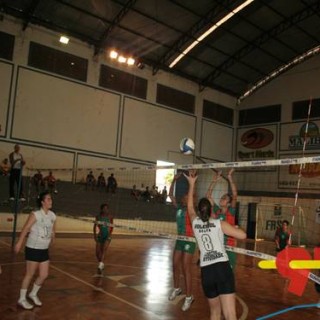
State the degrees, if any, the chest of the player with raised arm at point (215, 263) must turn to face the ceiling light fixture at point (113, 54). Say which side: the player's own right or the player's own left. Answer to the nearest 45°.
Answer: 0° — they already face it

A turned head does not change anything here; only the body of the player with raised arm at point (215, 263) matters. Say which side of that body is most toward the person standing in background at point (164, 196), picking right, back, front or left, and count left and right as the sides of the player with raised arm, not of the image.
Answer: front

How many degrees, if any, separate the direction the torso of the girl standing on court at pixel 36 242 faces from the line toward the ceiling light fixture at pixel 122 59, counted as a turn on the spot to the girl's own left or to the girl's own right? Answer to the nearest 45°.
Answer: approximately 135° to the girl's own left

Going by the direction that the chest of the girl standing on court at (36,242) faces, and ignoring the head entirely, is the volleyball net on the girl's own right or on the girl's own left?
on the girl's own left

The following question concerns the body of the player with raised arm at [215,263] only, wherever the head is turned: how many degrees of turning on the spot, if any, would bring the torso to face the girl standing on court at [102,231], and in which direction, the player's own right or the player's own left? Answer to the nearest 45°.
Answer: approximately 45° to the player's own left

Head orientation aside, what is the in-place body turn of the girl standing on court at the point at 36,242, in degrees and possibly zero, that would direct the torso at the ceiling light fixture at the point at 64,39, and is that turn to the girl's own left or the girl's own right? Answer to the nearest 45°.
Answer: approximately 135° to the girl's own left

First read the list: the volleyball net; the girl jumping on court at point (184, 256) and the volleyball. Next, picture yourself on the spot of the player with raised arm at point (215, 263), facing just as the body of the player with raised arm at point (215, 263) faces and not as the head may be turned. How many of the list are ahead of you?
3

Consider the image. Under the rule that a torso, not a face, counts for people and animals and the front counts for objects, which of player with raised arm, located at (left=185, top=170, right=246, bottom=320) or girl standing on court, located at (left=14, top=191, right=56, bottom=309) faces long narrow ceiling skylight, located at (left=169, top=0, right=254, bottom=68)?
the player with raised arm

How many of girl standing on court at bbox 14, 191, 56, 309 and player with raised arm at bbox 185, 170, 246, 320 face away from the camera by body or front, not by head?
1

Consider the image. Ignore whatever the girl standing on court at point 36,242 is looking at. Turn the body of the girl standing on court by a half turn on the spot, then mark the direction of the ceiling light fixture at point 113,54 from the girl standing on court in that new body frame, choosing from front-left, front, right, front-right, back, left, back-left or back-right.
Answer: front-right

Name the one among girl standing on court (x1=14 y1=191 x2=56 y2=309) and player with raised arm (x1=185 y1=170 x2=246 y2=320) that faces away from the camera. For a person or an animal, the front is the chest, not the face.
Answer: the player with raised arm

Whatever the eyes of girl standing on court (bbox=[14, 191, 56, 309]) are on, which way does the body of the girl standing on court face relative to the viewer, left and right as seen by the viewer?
facing the viewer and to the right of the viewer

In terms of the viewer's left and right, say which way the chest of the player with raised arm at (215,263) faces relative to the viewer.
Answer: facing away from the viewer

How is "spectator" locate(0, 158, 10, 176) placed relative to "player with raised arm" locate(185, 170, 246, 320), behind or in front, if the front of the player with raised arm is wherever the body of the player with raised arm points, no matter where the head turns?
in front

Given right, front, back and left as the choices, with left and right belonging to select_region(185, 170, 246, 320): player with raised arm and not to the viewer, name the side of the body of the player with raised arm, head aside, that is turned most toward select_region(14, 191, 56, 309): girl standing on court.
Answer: left

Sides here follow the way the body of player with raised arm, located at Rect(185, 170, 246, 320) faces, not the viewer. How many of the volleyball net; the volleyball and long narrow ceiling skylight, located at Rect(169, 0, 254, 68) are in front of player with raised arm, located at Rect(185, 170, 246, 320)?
3
